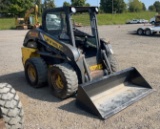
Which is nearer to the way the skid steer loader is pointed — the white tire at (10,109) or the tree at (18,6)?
the white tire

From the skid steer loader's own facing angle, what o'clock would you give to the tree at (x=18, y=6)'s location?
The tree is roughly at 7 o'clock from the skid steer loader.

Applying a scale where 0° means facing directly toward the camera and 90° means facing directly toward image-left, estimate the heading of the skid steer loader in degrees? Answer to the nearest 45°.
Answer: approximately 315°

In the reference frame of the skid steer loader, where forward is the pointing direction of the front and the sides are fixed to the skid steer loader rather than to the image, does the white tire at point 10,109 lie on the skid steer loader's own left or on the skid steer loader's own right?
on the skid steer loader's own right

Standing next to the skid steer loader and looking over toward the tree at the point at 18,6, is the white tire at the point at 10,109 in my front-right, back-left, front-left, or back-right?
back-left
